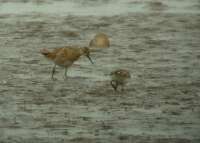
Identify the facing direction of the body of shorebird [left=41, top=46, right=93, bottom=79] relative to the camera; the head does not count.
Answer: to the viewer's right

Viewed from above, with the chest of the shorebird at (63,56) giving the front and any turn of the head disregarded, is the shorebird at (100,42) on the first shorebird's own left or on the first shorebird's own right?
on the first shorebird's own left

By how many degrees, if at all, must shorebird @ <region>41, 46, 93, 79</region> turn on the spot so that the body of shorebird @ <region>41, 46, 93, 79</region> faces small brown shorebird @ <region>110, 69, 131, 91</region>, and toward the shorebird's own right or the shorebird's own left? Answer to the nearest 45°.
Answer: approximately 45° to the shorebird's own right
